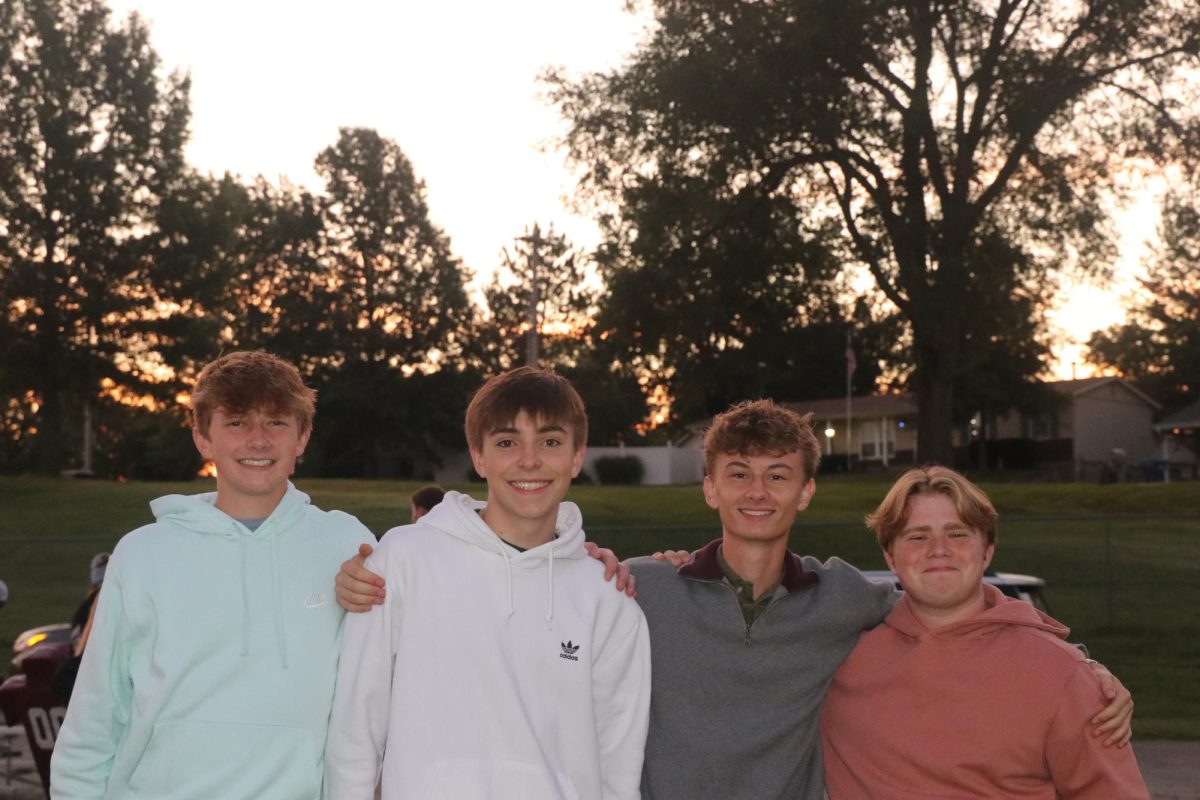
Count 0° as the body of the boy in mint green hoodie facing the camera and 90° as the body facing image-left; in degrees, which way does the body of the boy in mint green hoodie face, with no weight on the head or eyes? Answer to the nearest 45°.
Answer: approximately 0°

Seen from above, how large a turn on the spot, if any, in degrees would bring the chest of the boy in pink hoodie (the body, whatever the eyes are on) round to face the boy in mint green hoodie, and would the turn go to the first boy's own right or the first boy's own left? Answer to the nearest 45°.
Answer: approximately 45° to the first boy's own right

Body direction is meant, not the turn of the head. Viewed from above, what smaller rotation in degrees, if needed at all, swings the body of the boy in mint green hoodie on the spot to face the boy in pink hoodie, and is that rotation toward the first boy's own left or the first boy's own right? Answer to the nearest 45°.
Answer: approximately 90° to the first boy's own left

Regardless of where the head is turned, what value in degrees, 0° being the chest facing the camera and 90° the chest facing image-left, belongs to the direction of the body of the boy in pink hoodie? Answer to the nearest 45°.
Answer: approximately 0°

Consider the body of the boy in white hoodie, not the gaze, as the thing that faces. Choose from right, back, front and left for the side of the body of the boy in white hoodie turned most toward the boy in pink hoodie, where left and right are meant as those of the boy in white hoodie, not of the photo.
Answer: left

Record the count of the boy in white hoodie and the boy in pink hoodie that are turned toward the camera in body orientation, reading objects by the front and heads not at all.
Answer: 2

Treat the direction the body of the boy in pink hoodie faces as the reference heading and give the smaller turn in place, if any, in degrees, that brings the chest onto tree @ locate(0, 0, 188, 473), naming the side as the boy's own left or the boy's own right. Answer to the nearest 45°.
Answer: approximately 135° to the boy's own right

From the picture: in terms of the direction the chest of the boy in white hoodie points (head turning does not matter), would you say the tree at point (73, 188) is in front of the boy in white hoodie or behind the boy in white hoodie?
behind

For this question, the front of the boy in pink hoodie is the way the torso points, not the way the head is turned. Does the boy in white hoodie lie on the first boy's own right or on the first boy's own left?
on the first boy's own right
